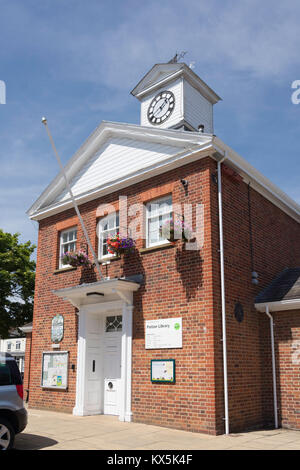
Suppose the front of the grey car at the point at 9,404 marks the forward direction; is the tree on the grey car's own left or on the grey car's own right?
on the grey car's own right

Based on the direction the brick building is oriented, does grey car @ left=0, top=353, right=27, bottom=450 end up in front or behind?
in front

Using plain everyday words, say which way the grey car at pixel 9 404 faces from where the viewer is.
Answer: facing to the left of the viewer

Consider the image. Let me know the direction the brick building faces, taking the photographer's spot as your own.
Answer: facing the viewer and to the left of the viewer

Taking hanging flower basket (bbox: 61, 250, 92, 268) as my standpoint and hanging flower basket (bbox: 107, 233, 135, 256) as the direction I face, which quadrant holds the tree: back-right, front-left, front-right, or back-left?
back-left

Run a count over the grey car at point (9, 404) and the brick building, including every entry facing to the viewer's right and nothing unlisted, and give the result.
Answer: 0

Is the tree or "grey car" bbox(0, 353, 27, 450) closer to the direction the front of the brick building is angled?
the grey car

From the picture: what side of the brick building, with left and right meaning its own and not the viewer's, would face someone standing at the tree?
right
